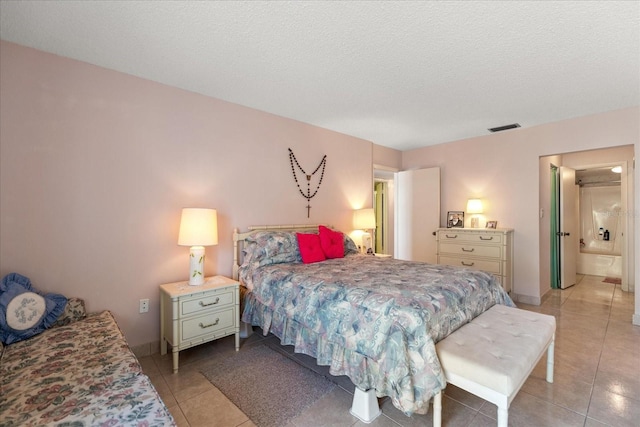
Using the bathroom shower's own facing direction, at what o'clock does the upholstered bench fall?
The upholstered bench is roughly at 12 o'clock from the bathroom shower.

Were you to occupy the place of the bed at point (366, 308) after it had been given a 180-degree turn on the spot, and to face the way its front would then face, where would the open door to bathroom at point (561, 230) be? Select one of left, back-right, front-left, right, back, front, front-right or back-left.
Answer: right

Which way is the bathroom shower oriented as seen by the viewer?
toward the camera

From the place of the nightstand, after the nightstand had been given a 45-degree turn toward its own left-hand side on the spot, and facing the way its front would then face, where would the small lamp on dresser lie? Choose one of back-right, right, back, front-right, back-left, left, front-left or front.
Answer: front

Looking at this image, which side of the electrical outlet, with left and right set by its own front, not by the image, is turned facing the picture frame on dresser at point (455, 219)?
left

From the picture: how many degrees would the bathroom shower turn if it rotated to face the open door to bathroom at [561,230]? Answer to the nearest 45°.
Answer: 0° — it already faces it

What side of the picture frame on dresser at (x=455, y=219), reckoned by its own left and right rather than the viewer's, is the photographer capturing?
front

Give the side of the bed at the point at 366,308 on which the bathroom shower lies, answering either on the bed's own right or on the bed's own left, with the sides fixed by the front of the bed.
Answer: on the bed's own left

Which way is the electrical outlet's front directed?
toward the camera

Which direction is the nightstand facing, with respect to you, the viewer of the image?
facing the viewer and to the right of the viewer

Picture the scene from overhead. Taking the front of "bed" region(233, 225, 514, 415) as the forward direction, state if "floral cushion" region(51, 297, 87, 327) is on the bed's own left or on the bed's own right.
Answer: on the bed's own right

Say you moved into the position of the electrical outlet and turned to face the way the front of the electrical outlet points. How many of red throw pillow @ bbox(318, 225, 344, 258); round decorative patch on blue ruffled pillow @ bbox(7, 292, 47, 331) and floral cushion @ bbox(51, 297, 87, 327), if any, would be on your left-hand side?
1

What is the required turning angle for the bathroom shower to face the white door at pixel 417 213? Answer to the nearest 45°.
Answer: approximately 45° to its right

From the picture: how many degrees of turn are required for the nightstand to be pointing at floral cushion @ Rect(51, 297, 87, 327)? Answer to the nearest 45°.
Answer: approximately 135° to its right

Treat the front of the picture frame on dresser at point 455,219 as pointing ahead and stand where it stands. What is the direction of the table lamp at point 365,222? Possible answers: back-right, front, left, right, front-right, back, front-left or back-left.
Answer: front-right
